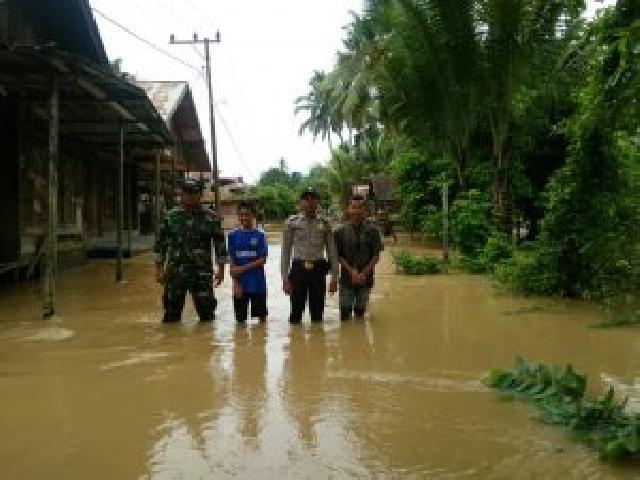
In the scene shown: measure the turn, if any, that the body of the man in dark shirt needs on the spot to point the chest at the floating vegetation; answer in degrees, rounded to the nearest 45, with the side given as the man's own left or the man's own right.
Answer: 0° — they already face it

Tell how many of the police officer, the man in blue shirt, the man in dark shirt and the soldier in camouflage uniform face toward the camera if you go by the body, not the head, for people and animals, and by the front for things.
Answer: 4

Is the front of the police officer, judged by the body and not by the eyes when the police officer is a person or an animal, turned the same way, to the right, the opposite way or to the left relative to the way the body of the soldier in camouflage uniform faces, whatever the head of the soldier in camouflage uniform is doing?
the same way

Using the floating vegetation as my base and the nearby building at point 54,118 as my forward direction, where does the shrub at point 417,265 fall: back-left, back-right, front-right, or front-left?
front-right

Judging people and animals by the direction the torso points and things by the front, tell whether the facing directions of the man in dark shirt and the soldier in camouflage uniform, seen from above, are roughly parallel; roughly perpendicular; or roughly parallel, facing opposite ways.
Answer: roughly parallel

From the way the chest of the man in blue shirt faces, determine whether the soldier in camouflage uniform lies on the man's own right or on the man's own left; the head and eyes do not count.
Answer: on the man's own right

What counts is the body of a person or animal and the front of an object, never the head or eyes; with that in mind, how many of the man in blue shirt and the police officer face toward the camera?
2

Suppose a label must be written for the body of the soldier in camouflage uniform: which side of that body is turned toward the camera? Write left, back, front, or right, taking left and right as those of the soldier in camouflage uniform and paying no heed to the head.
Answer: front

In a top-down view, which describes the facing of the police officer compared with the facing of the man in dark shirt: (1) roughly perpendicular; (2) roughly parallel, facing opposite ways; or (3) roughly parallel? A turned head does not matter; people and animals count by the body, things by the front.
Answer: roughly parallel

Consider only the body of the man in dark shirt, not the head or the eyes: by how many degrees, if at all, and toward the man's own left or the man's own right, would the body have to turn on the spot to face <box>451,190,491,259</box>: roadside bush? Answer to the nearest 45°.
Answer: approximately 180°

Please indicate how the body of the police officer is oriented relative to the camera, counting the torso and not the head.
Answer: toward the camera

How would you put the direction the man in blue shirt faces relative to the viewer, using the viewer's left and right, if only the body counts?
facing the viewer

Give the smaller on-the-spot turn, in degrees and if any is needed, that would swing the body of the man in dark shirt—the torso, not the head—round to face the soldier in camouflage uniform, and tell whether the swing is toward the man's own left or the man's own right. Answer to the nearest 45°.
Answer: approximately 90° to the man's own right

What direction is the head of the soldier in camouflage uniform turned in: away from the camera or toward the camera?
toward the camera

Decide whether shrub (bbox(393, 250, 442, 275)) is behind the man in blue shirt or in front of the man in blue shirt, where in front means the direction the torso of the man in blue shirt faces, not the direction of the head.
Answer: behind

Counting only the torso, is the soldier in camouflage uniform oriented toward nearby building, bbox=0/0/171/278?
no

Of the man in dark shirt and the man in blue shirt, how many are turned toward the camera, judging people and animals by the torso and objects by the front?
2

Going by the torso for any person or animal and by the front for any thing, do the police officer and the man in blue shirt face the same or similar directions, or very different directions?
same or similar directions

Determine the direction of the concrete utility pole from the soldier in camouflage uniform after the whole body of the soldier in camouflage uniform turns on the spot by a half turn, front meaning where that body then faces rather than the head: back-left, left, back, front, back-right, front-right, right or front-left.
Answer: front

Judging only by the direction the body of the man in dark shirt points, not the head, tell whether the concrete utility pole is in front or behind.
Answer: behind
